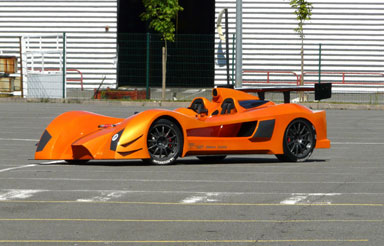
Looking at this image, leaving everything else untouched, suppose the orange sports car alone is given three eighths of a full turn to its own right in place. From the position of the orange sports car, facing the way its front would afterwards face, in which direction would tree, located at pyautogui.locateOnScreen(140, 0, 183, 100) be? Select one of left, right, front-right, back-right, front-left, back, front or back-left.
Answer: front

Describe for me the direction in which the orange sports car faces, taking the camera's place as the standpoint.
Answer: facing the viewer and to the left of the viewer
